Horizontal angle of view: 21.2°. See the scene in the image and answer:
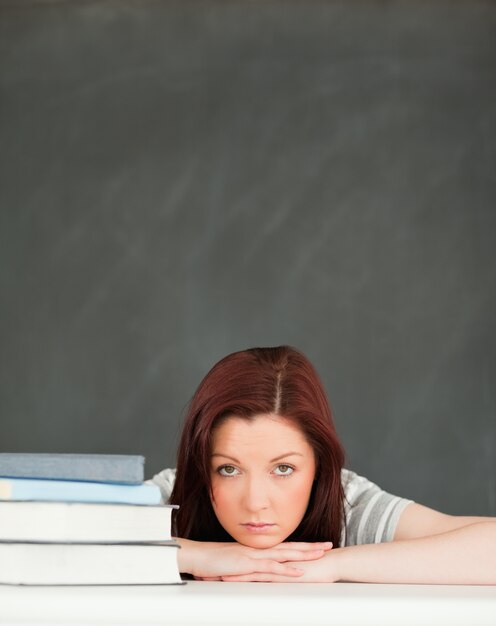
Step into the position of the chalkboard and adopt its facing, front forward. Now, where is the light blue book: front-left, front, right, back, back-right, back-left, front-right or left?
front

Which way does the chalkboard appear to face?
toward the camera

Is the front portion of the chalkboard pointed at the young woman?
yes

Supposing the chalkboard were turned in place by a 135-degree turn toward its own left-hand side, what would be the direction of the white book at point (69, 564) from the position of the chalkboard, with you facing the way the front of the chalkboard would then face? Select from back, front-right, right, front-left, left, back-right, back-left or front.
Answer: back-right

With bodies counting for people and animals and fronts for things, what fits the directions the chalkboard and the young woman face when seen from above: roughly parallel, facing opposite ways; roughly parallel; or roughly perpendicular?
roughly parallel

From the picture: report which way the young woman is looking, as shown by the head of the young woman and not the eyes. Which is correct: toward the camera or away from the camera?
toward the camera

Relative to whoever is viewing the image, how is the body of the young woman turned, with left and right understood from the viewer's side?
facing the viewer

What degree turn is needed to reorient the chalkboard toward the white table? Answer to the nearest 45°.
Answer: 0° — it already faces it

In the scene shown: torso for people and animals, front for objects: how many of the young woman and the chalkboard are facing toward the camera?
2

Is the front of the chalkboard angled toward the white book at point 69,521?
yes

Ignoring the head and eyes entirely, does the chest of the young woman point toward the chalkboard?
no

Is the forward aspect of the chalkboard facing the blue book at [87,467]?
yes
